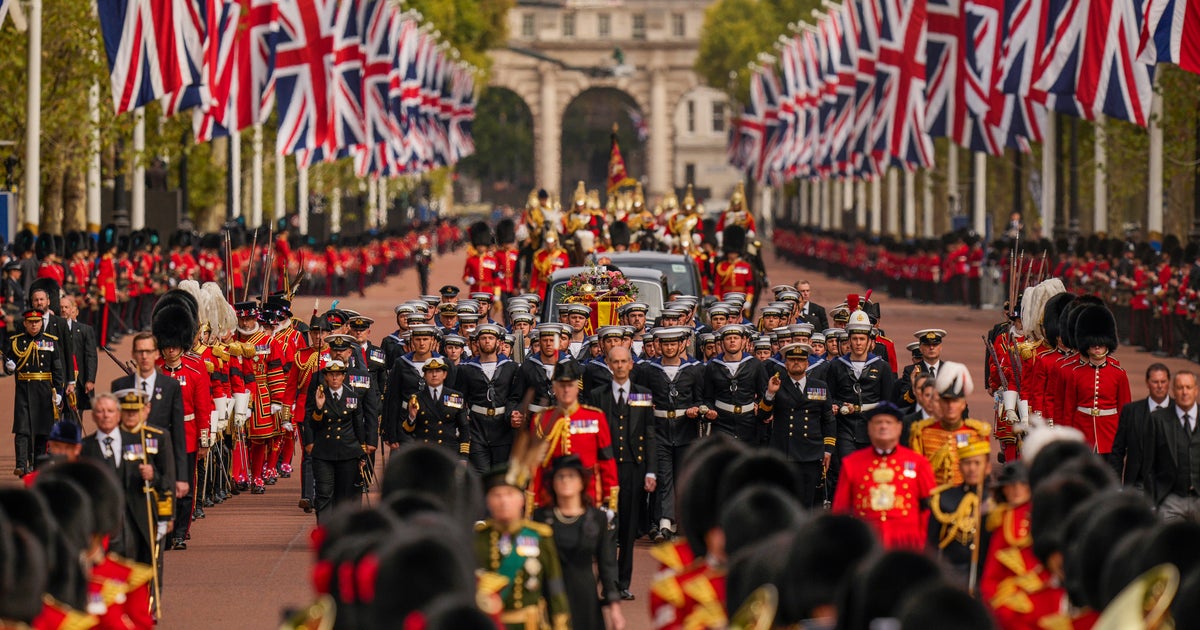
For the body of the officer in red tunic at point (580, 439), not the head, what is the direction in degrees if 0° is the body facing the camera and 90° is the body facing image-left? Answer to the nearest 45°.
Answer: approximately 0°

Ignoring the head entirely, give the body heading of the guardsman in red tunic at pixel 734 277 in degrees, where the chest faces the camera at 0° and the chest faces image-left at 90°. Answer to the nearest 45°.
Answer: approximately 0°

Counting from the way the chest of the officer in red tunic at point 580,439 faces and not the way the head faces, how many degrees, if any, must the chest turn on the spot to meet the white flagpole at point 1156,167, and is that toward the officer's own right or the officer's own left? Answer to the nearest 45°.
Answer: approximately 180°

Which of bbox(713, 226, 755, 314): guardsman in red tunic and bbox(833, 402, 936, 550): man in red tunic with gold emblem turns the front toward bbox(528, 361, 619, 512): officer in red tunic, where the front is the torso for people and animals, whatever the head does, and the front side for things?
bbox(713, 226, 755, 314): guardsman in red tunic

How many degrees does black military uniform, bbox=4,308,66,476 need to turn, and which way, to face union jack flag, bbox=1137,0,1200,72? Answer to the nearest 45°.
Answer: approximately 90° to its left

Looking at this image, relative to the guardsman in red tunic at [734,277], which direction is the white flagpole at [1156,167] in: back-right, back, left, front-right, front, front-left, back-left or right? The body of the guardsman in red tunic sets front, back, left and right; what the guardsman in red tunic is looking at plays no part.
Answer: back-left

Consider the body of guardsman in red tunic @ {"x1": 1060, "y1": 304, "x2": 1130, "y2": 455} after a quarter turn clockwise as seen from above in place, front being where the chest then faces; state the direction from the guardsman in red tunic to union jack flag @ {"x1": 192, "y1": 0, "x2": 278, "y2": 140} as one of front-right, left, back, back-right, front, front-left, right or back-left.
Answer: front-right

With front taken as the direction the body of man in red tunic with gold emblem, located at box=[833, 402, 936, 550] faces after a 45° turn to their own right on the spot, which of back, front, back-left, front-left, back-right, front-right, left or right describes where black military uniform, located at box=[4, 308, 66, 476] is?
right
